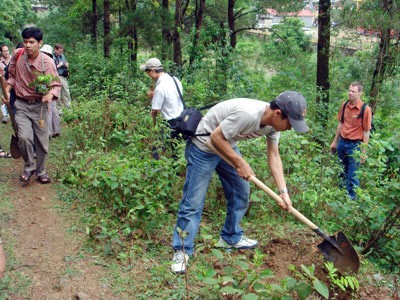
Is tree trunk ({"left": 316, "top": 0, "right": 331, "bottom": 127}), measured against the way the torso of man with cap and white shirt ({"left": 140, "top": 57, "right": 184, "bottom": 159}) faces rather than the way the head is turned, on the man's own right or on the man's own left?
on the man's own right

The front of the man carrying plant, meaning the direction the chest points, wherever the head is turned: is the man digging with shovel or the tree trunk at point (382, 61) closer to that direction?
the man digging with shovel

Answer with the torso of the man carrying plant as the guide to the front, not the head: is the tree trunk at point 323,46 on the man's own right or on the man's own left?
on the man's own left

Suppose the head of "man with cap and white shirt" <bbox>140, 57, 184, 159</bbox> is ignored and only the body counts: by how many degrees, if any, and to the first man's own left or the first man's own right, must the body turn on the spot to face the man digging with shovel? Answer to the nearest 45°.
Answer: approximately 90° to the first man's own left

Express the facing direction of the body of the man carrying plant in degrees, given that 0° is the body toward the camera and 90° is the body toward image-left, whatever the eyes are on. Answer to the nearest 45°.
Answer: approximately 0°

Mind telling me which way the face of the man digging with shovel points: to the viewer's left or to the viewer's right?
to the viewer's right

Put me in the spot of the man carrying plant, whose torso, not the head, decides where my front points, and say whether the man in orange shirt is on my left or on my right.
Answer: on my left

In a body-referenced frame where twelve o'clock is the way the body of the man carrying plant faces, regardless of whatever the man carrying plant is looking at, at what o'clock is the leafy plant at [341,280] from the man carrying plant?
The leafy plant is roughly at 11 o'clock from the man carrying plant.

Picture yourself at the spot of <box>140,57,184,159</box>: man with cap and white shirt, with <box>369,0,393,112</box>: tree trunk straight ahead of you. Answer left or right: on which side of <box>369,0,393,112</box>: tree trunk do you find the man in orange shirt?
right

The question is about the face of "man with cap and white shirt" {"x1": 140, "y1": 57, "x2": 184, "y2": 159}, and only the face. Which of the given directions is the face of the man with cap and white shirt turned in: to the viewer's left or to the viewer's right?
to the viewer's left
